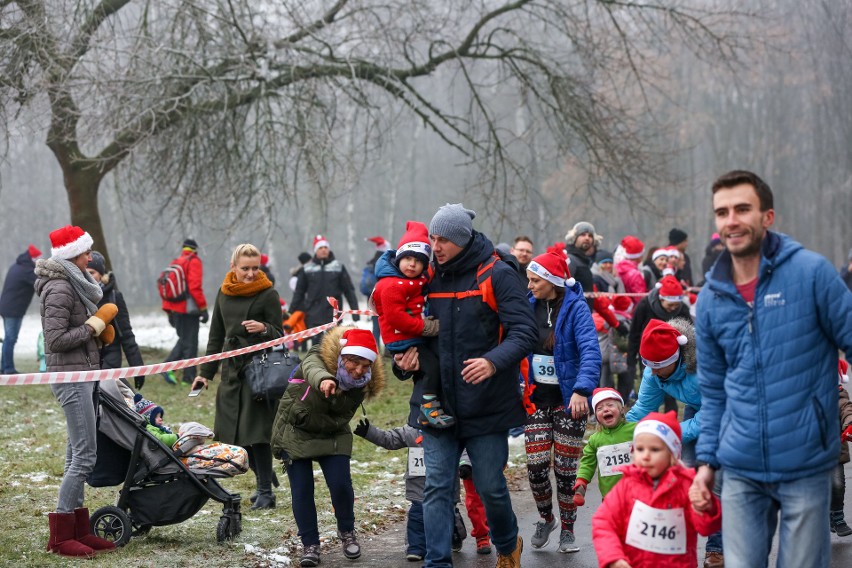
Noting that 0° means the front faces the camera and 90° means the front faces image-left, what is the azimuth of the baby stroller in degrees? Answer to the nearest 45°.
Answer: approximately 270°

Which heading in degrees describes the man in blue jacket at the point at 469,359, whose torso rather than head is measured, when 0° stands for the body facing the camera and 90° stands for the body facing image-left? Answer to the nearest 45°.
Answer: approximately 45°

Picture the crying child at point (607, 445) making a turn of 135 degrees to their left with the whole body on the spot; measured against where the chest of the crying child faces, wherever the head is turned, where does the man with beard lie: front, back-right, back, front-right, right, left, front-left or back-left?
front-left

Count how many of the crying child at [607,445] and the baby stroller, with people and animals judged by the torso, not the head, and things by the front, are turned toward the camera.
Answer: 1
